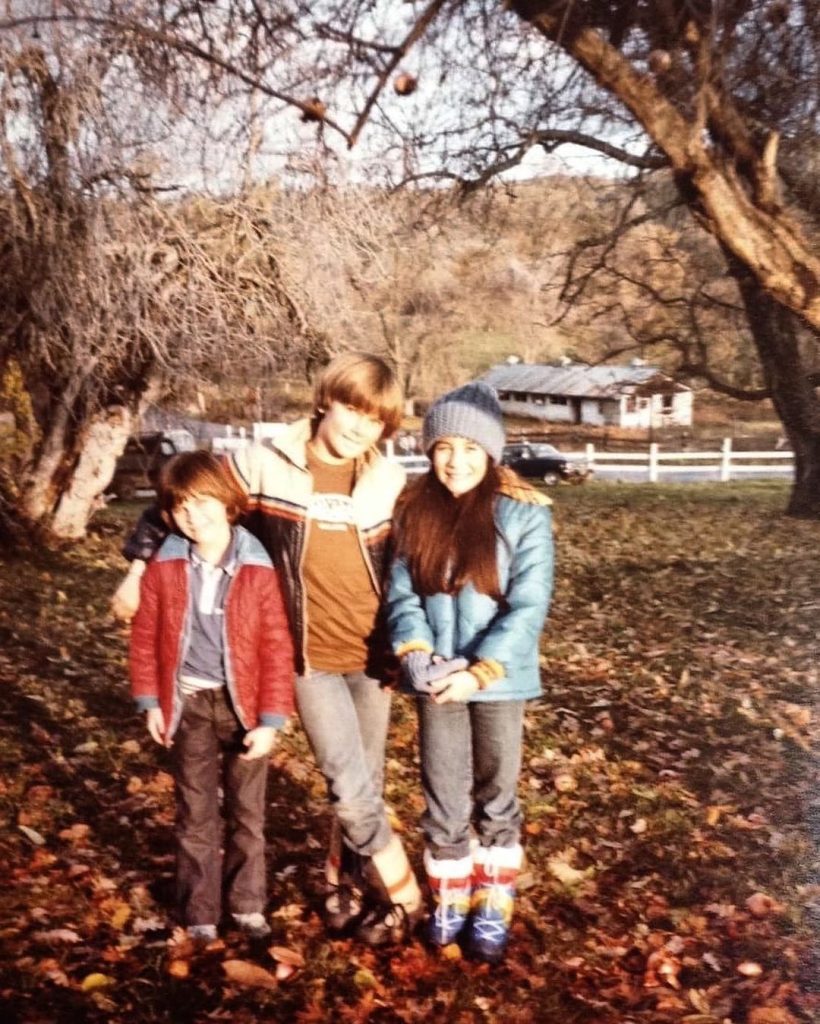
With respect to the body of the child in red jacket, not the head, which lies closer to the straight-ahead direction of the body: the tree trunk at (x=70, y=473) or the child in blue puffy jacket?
the child in blue puffy jacket

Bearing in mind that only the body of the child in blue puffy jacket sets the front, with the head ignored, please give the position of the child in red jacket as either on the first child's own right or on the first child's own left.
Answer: on the first child's own right

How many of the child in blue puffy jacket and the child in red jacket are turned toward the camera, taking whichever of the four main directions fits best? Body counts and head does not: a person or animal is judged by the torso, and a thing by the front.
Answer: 2

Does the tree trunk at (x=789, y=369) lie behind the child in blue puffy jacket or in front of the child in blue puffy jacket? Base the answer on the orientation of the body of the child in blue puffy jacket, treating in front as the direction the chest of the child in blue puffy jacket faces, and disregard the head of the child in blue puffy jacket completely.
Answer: behind

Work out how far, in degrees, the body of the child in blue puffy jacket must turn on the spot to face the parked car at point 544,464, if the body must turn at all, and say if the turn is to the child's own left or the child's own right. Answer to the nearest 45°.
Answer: approximately 180°

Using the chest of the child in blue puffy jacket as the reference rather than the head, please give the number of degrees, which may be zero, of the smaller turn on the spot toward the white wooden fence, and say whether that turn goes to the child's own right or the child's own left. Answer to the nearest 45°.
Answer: approximately 135° to the child's own left
